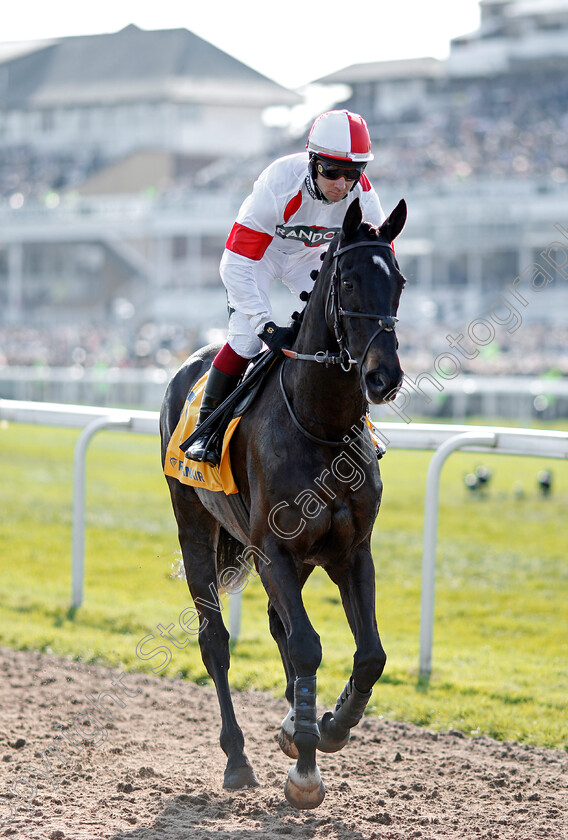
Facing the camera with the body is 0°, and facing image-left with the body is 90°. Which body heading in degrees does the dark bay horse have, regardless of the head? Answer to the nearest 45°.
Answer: approximately 315°

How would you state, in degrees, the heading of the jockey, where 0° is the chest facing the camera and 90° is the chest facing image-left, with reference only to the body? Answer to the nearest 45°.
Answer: approximately 315°

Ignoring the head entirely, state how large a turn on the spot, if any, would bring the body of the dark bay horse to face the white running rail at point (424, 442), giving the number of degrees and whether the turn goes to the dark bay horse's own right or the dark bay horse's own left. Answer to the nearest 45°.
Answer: approximately 135° to the dark bay horse's own left
